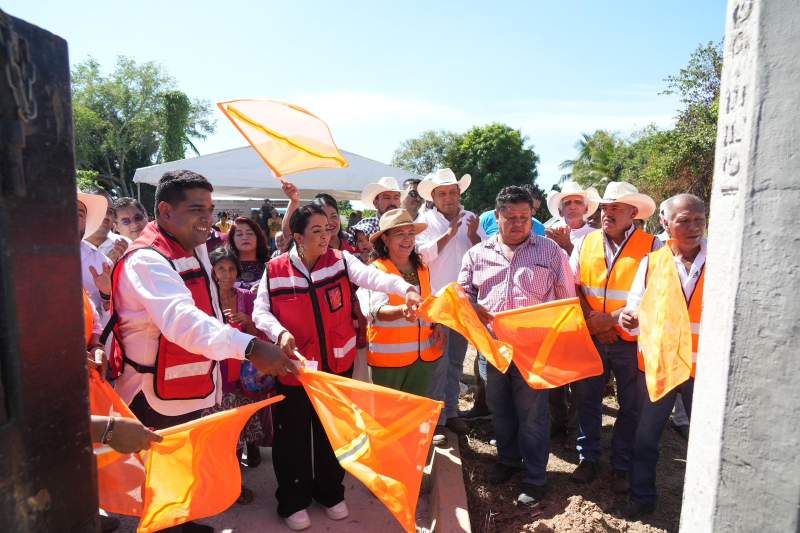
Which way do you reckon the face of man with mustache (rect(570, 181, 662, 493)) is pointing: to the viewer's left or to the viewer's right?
to the viewer's left

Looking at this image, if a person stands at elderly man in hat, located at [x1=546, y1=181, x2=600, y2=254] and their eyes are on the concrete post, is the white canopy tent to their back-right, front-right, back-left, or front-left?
back-right

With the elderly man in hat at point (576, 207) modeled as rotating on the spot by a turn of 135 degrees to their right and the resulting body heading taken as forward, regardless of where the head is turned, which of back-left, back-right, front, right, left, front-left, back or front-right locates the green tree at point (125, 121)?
front

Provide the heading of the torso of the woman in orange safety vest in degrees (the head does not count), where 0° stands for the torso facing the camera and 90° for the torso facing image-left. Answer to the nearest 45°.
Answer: approximately 315°

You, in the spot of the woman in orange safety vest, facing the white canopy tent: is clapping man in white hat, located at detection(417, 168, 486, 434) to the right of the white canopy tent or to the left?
right

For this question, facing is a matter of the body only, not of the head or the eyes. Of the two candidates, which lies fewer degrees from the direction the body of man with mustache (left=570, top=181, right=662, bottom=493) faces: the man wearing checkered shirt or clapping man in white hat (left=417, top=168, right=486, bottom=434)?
the man wearing checkered shirt

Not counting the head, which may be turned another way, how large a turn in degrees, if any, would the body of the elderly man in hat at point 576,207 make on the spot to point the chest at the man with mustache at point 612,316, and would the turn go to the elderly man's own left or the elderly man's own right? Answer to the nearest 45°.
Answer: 0° — they already face them

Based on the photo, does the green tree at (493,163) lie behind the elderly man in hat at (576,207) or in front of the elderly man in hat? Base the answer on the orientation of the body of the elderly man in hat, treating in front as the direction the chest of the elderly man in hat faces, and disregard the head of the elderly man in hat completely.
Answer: behind

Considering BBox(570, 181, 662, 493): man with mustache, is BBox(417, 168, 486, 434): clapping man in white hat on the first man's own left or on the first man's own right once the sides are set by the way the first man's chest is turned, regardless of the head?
on the first man's own right

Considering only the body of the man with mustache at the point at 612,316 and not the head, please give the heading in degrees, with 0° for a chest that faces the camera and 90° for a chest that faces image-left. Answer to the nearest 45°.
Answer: approximately 45°
